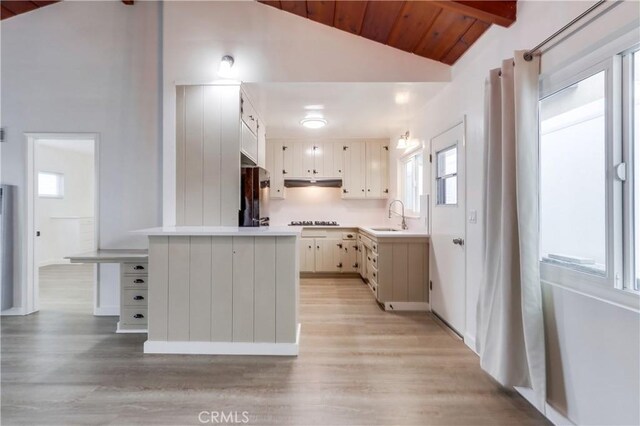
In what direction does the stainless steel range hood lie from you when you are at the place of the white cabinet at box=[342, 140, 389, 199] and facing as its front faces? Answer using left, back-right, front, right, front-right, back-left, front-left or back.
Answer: right

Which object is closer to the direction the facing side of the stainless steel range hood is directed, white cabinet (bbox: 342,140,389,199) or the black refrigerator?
the black refrigerator

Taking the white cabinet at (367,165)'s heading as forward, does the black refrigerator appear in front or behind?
in front

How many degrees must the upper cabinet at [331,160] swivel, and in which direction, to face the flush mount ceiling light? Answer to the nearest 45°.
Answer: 0° — it already faces it

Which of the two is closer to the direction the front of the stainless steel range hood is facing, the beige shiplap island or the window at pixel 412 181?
the beige shiplap island

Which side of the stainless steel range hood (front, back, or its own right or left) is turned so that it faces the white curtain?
front

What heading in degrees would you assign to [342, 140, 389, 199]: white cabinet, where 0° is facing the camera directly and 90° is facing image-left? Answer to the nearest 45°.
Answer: approximately 0°

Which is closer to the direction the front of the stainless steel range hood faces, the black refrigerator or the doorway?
the black refrigerator

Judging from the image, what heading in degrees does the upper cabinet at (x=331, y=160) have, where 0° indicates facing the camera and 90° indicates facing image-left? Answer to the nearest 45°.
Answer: approximately 0°

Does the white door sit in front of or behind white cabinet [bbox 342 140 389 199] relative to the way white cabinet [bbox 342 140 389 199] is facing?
in front
